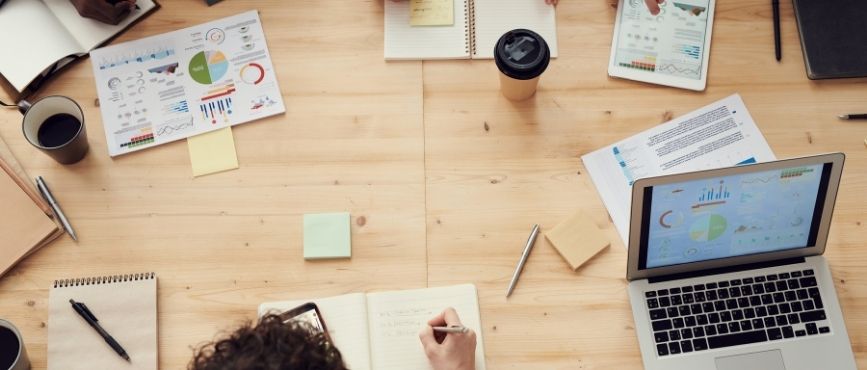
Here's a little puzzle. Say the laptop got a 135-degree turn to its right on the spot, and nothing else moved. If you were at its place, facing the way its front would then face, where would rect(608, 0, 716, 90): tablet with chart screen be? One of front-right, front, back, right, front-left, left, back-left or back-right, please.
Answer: front

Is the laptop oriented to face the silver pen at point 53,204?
no

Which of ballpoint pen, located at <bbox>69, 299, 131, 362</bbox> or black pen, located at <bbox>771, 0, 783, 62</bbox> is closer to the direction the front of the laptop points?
the ballpoint pen

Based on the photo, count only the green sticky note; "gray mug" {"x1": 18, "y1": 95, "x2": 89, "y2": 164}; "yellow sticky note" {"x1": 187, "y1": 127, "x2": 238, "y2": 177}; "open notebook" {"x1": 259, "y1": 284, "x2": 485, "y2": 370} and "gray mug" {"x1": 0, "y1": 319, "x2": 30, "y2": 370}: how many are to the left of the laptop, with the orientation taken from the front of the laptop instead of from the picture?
0

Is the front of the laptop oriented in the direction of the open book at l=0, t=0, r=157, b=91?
no

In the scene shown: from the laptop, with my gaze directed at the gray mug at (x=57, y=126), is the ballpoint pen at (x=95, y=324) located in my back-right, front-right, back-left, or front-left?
front-left

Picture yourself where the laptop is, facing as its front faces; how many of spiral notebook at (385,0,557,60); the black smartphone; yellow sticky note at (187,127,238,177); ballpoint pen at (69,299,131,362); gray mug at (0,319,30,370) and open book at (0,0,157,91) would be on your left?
0

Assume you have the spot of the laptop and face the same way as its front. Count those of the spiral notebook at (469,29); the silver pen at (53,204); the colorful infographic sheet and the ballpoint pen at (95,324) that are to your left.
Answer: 0

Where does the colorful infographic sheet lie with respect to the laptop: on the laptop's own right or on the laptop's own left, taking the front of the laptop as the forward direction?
on the laptop's own right

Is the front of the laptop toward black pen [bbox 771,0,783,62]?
no

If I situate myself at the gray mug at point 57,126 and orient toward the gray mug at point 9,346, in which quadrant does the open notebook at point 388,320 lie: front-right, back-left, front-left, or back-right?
front-left

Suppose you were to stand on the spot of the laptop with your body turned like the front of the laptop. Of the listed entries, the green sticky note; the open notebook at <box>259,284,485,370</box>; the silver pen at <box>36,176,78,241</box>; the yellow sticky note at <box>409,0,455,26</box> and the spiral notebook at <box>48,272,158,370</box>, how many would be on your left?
0

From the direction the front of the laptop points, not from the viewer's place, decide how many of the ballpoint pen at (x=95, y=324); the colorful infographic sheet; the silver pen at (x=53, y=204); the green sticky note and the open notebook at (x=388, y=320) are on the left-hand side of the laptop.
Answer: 0

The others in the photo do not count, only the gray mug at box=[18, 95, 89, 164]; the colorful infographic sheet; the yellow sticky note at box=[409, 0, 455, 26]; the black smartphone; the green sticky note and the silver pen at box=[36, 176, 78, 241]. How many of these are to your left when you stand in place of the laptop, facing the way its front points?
0

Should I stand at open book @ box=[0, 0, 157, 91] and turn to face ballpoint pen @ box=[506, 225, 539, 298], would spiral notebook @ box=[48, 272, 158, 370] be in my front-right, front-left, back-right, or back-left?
front-right

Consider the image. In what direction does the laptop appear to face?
toward the camera

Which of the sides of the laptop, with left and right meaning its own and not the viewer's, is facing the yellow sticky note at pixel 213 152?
right

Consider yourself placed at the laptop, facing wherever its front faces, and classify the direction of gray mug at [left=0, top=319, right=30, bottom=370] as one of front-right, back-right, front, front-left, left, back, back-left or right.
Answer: front-right
